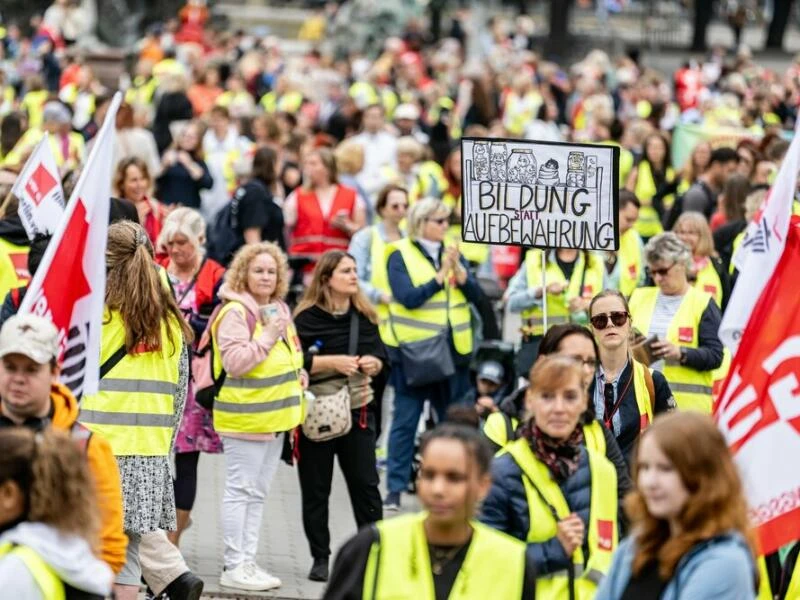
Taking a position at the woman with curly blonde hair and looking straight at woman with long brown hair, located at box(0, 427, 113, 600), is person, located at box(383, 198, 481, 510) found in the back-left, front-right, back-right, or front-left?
back-left

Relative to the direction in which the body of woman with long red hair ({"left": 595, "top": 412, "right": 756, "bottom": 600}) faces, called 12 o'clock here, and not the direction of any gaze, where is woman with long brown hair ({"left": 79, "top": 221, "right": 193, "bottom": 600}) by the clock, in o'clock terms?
woman with long brown hair ({"left": 79, "top": 221, "right": 193, "bottom": 600}) is roughly at 3 o'clock from woman with long red hair ({"left": 595, "top": 412, "right": 756, "bottom": 600}).

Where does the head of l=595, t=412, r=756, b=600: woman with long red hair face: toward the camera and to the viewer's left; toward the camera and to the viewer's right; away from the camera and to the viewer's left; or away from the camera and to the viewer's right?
toward the camera and to the viewer's left

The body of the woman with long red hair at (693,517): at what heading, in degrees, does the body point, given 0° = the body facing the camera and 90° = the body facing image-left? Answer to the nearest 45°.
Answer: approximately 45°

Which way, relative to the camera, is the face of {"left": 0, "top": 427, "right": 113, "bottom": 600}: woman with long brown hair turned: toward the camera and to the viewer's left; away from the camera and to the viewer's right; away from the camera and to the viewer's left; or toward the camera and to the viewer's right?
away from the camera and to the viewer's left

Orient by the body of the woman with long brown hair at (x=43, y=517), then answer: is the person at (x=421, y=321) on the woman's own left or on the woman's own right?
on the woman's own right

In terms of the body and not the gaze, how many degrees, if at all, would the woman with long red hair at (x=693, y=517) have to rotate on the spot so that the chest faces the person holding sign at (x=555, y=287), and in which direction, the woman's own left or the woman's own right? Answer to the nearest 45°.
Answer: approximately 135° to the woman's own right

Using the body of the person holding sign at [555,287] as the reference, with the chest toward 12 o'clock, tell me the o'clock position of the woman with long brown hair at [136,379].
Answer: The woman with long brown hair is roughly at 1 o'clock from the person holding sign.
